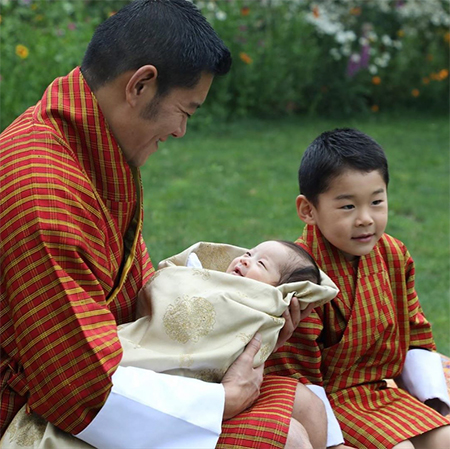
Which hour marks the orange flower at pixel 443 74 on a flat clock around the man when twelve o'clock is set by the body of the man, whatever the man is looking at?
The orange flower is roughly at 10 o'clock from the man.

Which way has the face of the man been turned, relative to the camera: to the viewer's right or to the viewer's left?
to the viewer's right

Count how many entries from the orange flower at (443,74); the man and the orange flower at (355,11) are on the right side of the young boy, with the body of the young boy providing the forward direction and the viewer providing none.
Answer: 1

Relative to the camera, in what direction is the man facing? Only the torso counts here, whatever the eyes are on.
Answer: to the viewer's right

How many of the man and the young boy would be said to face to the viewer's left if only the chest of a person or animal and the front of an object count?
0

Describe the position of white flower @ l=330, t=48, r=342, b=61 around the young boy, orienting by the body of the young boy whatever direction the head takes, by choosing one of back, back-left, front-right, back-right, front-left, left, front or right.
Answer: back-left

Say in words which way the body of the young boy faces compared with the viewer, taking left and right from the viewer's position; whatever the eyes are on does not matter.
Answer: facing the viewer and to the right of the viewer

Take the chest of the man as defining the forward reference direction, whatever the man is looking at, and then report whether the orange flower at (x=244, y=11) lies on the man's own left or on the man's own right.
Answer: on the man's own left

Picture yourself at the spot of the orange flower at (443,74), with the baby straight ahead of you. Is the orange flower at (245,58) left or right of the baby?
right

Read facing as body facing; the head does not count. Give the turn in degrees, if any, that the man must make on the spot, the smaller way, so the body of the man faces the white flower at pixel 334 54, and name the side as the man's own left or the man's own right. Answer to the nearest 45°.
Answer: approximately 90° to the man's own left

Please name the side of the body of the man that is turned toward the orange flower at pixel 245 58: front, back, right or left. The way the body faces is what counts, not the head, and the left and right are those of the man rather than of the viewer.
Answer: left

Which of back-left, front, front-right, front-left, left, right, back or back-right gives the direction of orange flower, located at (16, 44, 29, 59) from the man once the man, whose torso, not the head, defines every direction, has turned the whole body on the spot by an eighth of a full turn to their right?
back-left
